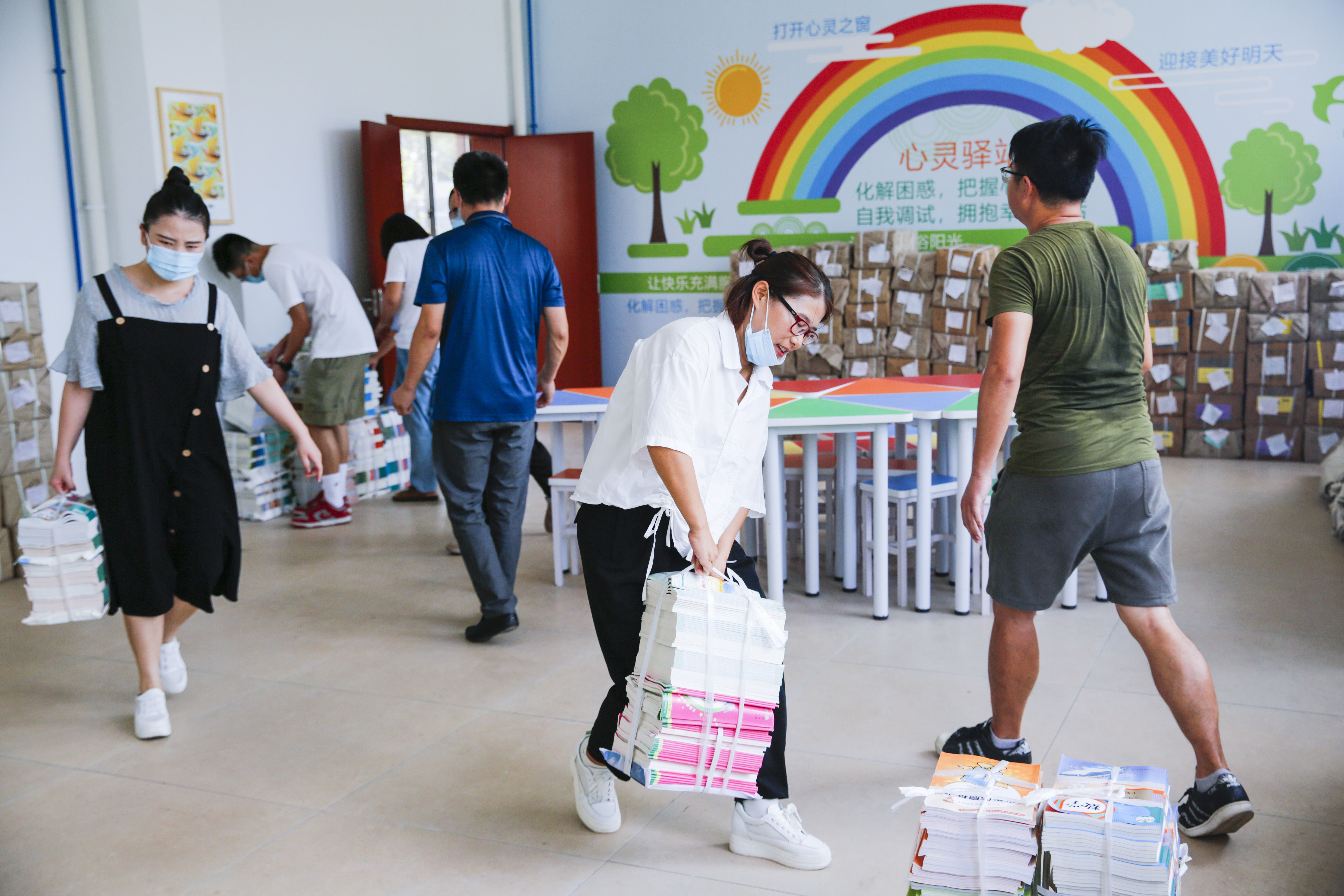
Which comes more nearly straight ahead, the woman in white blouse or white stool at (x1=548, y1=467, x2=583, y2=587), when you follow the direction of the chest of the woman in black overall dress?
the woman in white blouse

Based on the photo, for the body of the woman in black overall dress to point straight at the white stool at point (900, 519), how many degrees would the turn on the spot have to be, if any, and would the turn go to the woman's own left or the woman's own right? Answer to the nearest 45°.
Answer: approximately 90° to the woman's own left

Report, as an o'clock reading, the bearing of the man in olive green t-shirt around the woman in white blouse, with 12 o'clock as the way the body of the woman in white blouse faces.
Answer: The man in olive green t-shirt is roughly at 10 o'clock from the woman in white blouse.

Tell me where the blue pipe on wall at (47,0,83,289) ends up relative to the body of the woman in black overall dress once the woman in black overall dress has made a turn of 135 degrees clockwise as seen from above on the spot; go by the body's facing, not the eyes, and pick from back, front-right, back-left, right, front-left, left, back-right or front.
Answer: front-right

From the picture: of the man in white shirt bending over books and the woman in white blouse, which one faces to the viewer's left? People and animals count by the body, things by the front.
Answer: the man in white shirt bending over books

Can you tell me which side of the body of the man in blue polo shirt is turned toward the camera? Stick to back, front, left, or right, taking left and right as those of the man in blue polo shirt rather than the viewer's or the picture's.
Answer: back

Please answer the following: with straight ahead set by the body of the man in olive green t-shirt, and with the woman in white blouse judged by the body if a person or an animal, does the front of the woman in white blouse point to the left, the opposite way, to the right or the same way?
the opposite way

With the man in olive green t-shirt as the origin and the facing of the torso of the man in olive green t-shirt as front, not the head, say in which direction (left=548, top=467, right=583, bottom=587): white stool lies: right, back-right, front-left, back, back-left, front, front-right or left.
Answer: front

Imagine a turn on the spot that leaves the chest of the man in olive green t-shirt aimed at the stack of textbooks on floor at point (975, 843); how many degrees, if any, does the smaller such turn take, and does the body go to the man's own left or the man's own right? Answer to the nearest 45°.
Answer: approximately 135° to the man's own left

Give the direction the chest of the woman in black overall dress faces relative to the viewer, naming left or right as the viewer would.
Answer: facing the viewer

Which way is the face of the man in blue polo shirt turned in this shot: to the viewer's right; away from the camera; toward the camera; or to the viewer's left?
away from the camera

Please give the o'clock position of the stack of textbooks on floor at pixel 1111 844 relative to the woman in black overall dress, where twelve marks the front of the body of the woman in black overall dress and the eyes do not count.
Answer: The stack of textbooks on floor is roughly at 11 o'clock from the woman in black overall dress.

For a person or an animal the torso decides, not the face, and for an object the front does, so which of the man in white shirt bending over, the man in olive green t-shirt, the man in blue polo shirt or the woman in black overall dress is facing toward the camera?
the woman in black overall dress

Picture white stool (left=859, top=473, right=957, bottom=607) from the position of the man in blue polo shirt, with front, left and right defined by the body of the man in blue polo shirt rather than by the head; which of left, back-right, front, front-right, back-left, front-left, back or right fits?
right

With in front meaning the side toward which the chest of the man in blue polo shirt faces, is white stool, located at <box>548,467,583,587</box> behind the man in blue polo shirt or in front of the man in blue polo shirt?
in front

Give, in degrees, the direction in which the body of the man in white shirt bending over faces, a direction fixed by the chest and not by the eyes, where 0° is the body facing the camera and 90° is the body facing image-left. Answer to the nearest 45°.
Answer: approximately 90°
